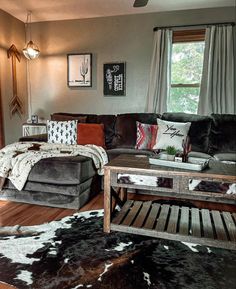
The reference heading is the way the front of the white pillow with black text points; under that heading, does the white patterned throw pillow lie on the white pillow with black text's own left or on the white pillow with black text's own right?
on the white pillow with black text's own right

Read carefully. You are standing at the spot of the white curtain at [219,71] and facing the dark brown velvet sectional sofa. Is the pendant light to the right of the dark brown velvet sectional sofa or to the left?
right

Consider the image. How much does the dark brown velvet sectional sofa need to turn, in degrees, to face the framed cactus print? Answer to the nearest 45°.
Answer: approximately 180°

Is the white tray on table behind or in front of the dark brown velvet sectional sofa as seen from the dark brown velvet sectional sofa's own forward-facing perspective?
in front

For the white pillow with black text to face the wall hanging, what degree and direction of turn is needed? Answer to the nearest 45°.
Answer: approximately 90° to its right

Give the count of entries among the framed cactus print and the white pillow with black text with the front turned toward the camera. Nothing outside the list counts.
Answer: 2

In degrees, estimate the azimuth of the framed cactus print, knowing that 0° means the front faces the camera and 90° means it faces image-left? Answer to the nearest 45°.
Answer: approximately 0°

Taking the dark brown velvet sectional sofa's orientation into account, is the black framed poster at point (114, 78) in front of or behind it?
behind

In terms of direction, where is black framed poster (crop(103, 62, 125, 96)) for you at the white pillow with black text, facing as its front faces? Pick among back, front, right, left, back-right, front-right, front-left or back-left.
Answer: back-right

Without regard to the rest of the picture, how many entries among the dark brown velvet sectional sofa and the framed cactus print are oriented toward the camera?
2
